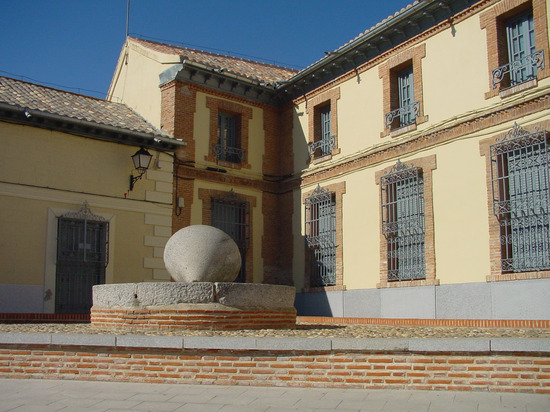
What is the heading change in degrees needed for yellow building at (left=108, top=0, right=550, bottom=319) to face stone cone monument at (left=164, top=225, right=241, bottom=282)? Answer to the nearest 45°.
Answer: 0° — it already faces it

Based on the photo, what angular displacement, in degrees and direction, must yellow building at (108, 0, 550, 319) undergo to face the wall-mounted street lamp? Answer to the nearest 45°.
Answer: approximately 45° to its right

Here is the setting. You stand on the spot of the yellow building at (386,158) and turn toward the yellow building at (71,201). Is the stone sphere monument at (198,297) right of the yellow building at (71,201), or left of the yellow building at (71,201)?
left

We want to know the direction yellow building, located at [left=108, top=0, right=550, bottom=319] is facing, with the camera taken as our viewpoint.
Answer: facing the viewer and to the left of the viewer

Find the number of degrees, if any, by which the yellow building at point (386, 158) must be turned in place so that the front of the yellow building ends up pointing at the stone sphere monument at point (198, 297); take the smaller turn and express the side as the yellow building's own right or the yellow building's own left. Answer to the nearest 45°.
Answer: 0° — it already faces it
